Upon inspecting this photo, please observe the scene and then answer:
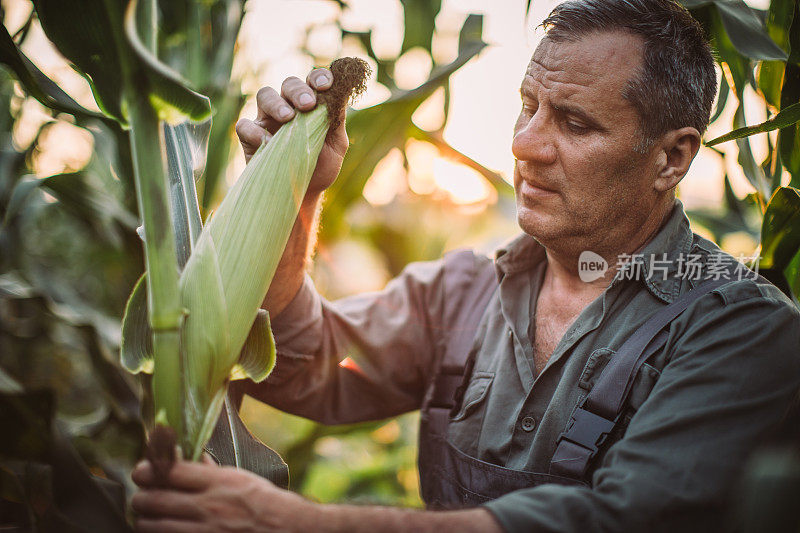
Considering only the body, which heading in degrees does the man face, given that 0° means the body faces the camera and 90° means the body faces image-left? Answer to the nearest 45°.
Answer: approximately 45°
